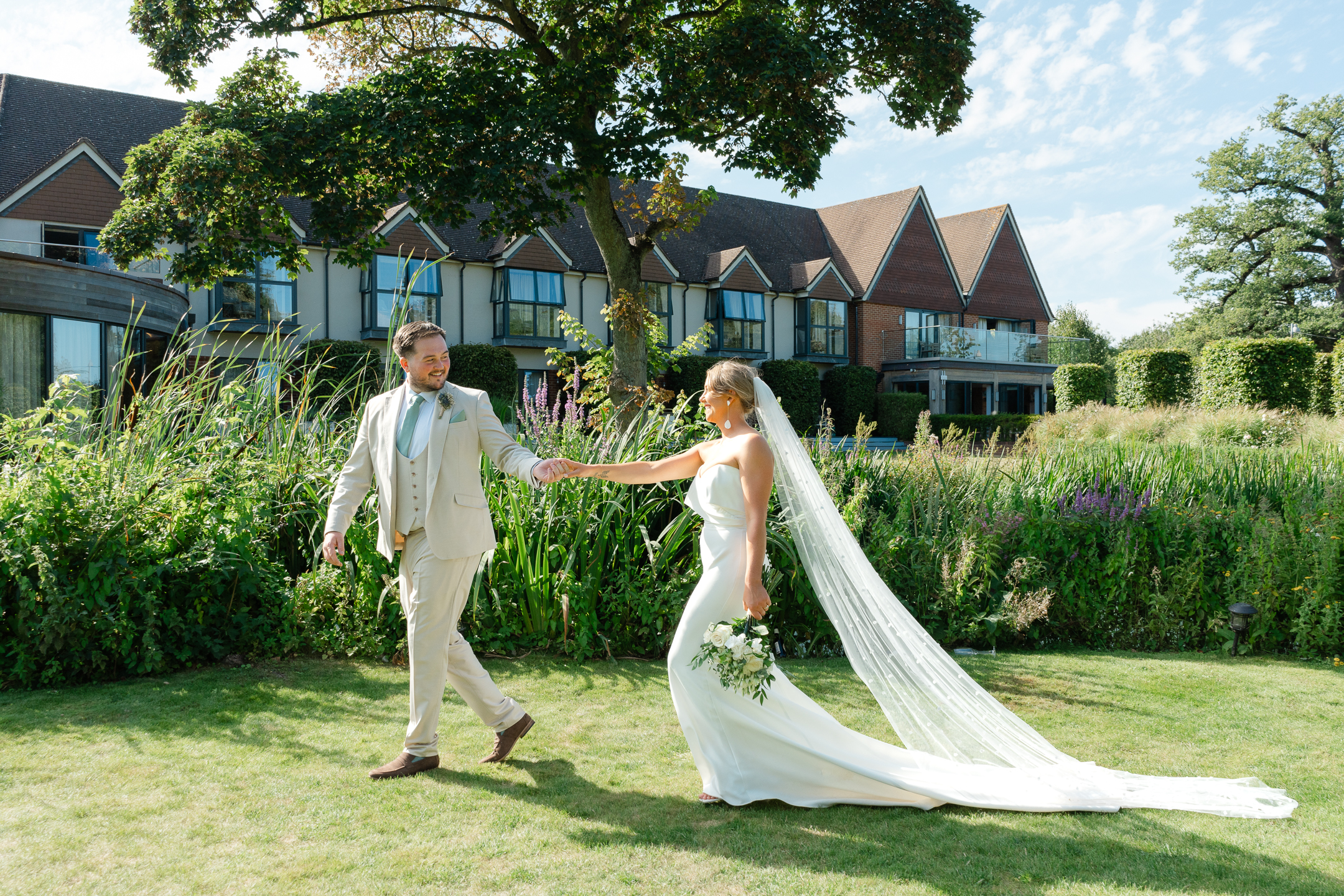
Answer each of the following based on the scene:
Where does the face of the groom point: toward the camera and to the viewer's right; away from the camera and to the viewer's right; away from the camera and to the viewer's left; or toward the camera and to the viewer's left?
toward the camera and to the viewer's right

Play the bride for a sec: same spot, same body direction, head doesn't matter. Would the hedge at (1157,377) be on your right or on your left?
on your right

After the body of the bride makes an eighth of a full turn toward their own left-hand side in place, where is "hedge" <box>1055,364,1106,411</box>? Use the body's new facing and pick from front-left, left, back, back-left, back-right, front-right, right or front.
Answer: back-right

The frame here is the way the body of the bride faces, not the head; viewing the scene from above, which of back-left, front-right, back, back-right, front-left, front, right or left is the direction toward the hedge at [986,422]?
right

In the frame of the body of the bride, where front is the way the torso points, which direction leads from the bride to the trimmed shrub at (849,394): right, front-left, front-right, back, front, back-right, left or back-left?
right

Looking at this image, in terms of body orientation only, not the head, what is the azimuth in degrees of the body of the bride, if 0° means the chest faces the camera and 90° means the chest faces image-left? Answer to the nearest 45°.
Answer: approximately 90°

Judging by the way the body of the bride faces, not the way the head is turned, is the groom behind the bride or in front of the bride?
in front

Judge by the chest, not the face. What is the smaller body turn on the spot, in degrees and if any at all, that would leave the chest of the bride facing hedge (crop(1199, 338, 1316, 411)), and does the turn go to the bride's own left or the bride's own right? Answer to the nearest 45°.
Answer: approximately 90° to the bride's own right

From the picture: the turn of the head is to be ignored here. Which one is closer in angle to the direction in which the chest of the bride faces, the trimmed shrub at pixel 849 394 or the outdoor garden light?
the trimmed shrub

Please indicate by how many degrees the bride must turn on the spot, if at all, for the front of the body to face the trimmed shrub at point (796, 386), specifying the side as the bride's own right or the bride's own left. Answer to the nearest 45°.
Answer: approximately 90° to the bride's own right

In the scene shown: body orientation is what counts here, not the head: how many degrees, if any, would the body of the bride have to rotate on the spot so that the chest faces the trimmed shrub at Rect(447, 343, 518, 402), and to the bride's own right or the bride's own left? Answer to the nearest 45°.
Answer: approximately 45° to the bride's own right

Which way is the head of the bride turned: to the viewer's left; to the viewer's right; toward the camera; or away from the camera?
to the viewer's left

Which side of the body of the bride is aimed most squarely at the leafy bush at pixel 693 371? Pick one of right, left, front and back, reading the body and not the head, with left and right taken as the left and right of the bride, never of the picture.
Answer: right

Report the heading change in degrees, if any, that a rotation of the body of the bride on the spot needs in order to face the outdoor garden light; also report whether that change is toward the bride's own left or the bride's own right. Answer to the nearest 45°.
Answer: approximately 135° to the bride's own right
